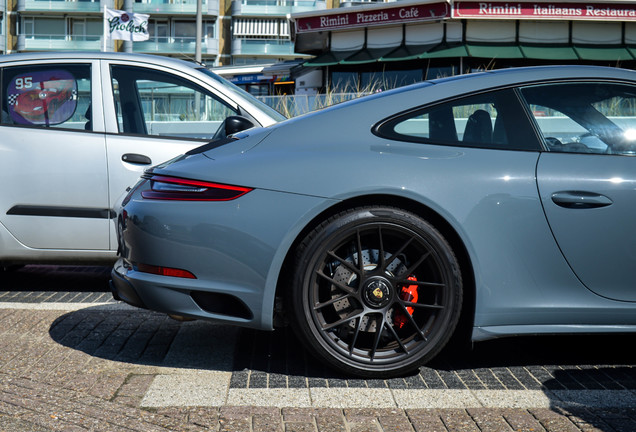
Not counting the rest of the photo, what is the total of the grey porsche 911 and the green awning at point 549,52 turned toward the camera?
1

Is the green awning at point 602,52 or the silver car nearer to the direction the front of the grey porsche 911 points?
the green awning

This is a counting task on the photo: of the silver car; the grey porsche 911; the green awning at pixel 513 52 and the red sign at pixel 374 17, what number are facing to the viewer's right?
2

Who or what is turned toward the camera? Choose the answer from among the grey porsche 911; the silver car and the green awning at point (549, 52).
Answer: the green awning

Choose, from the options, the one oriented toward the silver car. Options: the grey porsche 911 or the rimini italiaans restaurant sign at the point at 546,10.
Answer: the rimini italiaans restaurant sign

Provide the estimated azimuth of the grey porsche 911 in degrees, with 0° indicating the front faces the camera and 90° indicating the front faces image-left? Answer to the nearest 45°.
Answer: approximately 270°

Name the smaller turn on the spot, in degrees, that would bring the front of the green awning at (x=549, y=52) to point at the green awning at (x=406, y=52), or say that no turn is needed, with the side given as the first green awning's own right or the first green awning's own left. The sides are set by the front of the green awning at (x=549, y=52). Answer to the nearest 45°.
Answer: approximately 90° to the first green awning's own right

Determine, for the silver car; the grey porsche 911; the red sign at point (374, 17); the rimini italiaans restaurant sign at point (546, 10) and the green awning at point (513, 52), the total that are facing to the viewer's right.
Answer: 2

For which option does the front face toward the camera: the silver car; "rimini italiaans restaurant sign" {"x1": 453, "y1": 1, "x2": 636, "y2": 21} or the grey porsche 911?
the rimini italiaans restaurant sign

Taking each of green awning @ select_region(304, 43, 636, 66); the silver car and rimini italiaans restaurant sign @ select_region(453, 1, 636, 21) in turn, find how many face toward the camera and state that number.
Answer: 2

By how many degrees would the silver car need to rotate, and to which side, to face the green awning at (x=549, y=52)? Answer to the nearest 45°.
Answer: approximately 45° to its left

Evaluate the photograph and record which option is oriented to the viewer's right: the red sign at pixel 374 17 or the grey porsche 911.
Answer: the grey porsche 911

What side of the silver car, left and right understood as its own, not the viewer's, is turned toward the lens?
right

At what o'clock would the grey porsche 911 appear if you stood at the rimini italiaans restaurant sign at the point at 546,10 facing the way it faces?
The grey porsche 911 is roughly at 12 o'clock from the rimini italiaans restaurant sign.

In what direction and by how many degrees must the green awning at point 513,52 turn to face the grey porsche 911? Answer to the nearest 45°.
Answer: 0° — it already faces it

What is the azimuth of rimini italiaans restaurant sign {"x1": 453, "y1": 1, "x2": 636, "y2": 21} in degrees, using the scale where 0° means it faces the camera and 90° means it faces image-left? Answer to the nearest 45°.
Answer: approximately 0°
